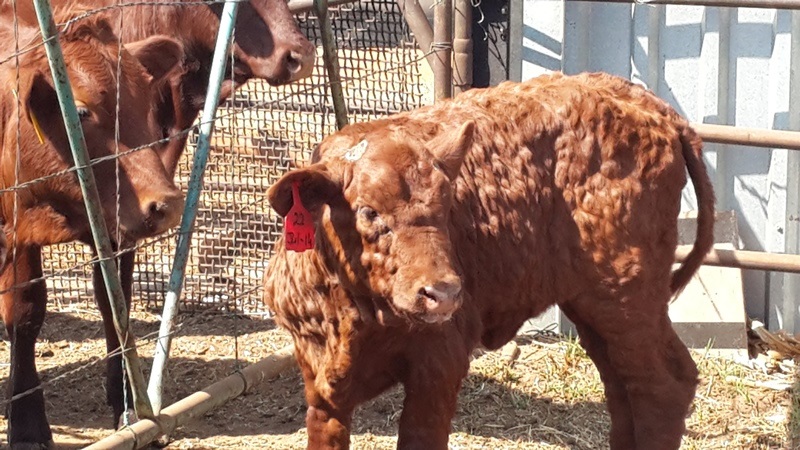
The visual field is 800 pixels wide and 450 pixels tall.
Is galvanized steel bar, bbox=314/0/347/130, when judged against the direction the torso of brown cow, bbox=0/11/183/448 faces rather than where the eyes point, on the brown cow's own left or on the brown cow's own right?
on the brown cow's own left

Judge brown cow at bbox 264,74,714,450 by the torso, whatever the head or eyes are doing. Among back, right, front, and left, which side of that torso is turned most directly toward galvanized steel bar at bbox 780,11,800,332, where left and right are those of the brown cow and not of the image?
back

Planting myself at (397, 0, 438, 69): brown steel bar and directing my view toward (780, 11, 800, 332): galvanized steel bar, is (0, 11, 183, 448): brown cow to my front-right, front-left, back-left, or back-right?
back-right

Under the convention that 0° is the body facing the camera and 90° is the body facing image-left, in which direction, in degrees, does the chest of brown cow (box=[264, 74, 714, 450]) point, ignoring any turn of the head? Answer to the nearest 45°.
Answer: approximately 45°

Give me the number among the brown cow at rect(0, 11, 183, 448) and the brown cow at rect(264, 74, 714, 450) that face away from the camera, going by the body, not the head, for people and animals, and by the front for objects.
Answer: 0

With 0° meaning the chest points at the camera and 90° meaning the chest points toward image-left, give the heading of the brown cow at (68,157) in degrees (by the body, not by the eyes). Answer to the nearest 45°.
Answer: approximately 315°

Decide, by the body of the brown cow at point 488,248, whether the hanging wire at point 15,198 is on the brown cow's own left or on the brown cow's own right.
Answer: on the brown cow's own right

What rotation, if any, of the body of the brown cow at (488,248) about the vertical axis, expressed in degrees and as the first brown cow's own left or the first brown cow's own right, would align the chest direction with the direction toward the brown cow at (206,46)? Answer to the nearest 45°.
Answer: approximately 90° to the first brown cow's own right

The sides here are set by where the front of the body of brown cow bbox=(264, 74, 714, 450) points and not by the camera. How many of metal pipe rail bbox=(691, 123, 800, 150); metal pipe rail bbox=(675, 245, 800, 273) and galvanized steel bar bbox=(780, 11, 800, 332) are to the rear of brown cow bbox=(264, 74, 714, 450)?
3

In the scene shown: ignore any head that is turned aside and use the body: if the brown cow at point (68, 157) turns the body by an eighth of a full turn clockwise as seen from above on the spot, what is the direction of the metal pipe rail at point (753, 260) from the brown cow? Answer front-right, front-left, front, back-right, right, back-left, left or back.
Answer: left

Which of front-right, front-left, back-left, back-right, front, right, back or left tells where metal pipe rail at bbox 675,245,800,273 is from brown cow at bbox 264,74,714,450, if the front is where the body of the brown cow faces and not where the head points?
back

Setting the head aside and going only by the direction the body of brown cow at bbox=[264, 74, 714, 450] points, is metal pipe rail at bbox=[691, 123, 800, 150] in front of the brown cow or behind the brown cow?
behind
